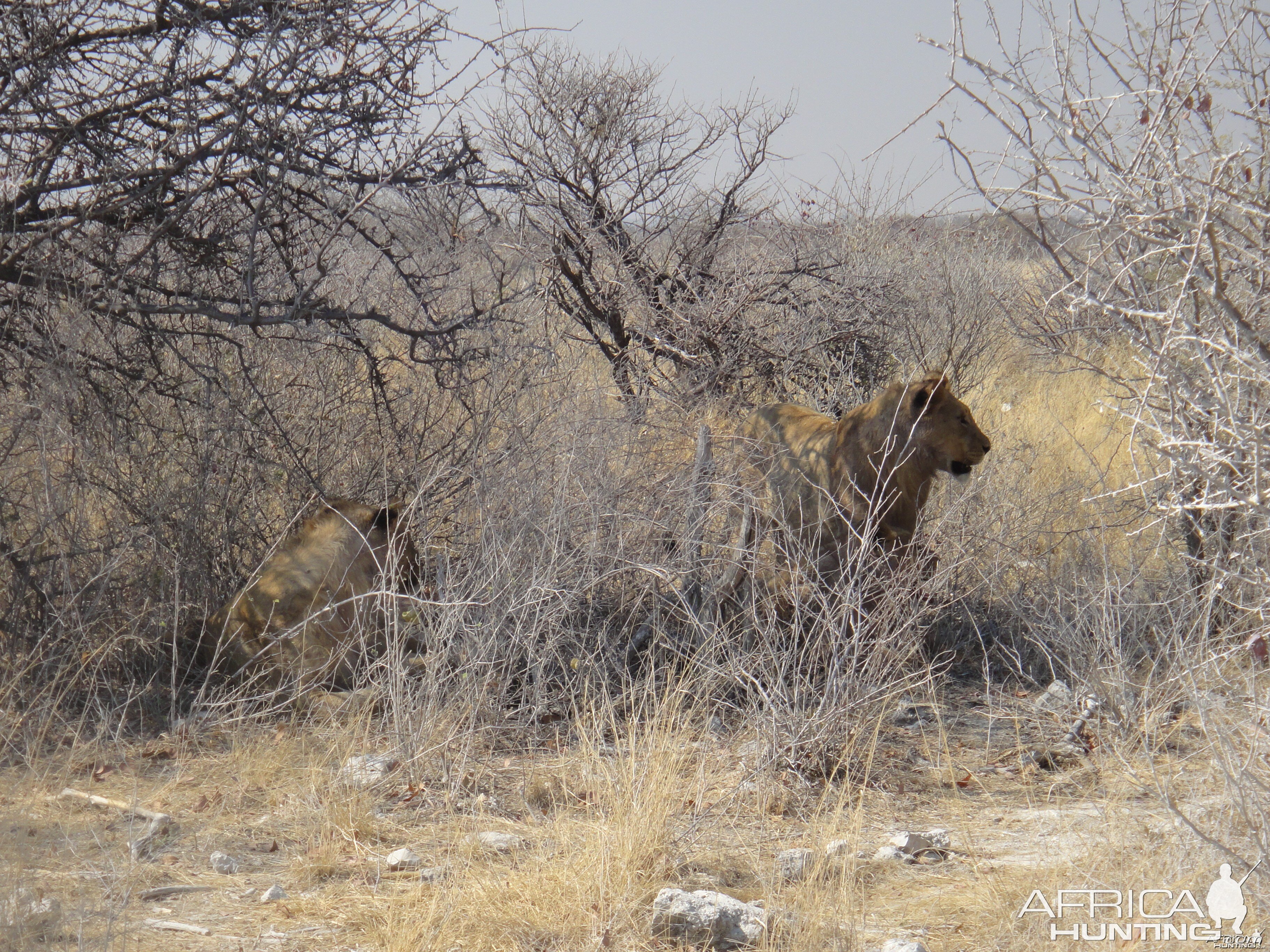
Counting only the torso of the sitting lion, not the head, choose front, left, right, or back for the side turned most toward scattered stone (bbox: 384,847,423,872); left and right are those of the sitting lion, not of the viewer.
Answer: right

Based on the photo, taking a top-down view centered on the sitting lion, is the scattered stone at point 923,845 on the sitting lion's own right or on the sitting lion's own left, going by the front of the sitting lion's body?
on the sitting lion's own right

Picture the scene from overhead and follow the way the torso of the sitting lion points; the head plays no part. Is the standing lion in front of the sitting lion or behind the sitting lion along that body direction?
in front

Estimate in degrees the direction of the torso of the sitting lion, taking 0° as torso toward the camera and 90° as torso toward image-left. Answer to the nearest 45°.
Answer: approximately 270°

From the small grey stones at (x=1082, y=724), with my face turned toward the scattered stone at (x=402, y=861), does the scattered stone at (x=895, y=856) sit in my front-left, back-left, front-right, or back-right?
front-left

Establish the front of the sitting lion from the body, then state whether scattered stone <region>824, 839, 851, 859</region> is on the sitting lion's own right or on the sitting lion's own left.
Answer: on the sitting lion's own right

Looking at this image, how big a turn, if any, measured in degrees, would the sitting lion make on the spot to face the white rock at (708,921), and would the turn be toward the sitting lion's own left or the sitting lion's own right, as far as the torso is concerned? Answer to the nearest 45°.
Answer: approximately 90° to the sitting lion's own right

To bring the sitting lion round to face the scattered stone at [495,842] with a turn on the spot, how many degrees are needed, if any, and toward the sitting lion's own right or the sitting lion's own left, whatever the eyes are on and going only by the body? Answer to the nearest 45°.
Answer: approximately 90° to the sitting lion's own right

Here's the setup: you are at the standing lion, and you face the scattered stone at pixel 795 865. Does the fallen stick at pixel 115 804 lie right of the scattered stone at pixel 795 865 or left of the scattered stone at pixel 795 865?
right

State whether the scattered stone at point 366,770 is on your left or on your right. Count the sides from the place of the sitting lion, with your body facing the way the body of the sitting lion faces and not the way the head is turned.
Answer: on your right
